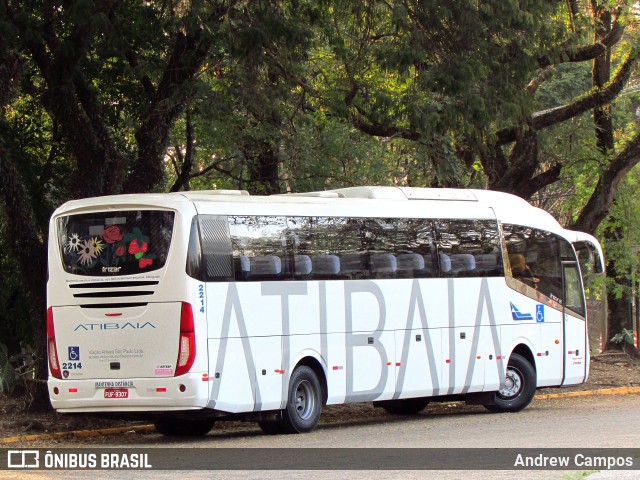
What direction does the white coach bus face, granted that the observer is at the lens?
facing away from the viewer and to the right of the viewer

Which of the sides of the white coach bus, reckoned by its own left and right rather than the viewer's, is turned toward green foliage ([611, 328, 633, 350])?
front
